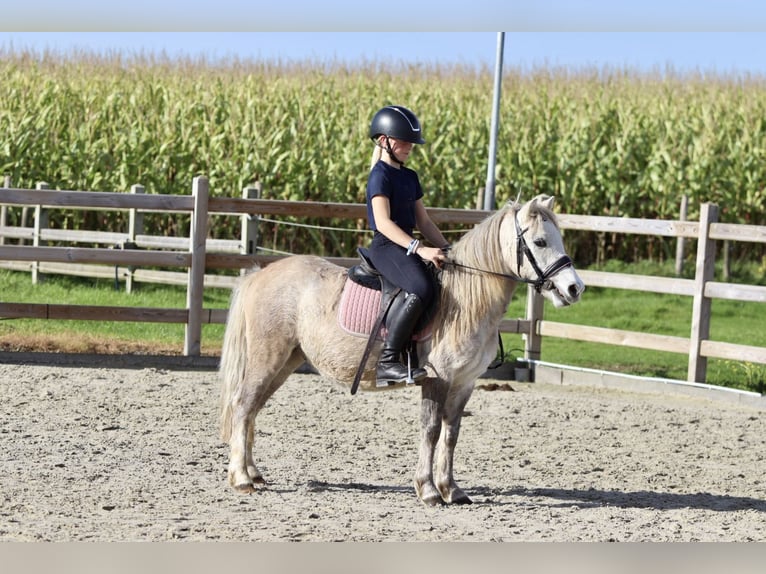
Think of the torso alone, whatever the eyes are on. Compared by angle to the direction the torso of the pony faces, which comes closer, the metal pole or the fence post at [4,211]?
the metal pole

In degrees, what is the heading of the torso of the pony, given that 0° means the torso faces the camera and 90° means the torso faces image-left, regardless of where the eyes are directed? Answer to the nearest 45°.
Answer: approximately 270°

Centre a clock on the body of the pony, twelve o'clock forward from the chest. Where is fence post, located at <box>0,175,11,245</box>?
The fence post is roughly at 8 o'clock from the pony.

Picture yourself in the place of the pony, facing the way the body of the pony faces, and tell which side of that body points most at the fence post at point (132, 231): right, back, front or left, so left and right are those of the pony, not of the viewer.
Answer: left

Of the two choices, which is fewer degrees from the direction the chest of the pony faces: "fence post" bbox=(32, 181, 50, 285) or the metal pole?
the metal pole

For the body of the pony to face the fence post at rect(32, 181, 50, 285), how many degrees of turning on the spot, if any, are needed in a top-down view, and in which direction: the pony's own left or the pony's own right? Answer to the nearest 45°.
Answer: approximately 135° to the pony's own left
